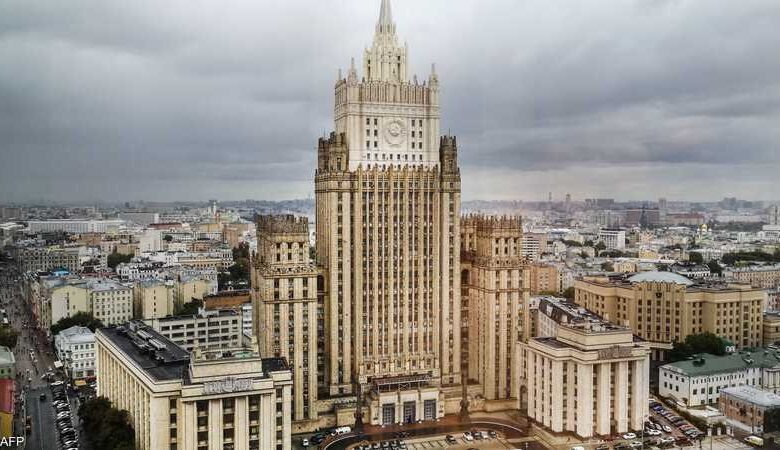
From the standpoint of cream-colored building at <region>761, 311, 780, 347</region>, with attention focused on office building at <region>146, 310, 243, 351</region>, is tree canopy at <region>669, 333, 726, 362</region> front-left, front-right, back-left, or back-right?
front-left

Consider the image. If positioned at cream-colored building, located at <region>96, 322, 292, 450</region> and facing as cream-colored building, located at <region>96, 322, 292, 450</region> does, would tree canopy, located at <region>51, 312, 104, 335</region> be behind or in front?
behind

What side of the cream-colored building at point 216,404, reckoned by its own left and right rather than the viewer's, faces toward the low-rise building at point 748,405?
left

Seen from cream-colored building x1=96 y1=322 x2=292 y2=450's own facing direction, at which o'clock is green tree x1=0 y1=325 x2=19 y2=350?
The green tree is roughly at 5 o'clock from the cream-colored building.

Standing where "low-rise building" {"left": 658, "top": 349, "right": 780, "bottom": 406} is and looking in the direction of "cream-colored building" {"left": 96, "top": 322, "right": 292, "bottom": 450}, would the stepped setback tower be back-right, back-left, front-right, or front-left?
front-right

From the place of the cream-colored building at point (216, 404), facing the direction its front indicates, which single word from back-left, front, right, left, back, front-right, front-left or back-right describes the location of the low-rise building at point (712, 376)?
left

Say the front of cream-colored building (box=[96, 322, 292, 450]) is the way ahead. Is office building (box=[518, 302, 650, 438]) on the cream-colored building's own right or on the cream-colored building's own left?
on the cream-colored building's own left

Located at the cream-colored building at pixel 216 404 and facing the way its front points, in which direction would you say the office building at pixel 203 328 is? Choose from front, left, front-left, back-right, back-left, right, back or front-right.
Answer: back

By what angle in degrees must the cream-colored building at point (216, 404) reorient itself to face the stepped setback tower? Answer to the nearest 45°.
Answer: approximately 135° to its left

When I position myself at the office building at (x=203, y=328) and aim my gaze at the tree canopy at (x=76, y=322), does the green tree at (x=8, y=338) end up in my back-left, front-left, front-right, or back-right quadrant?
front-left

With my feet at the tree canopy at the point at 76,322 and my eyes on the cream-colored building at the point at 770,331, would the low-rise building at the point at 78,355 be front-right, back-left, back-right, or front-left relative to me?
front-right

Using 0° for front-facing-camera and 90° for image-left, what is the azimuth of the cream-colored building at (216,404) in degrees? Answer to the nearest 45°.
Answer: approximately 0°
